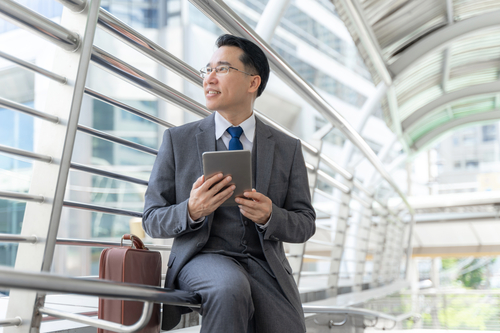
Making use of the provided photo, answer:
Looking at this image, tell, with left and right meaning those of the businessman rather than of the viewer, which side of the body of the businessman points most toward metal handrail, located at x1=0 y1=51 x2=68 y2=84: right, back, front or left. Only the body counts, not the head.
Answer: right

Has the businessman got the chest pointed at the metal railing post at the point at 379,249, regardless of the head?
no

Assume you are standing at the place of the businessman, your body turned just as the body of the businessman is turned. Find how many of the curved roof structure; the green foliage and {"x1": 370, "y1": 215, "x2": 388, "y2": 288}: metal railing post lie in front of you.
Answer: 0

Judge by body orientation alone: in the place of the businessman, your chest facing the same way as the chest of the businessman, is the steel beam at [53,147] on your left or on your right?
on your right

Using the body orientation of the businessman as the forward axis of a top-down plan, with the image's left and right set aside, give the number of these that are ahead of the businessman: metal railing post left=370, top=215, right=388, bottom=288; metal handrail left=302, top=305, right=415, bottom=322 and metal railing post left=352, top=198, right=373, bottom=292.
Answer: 0

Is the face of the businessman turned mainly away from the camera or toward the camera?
toward the camera

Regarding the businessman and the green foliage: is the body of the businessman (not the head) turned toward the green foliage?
no

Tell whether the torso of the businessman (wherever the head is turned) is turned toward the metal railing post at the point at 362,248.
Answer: no

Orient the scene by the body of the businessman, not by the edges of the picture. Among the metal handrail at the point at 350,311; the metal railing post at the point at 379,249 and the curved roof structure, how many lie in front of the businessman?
0

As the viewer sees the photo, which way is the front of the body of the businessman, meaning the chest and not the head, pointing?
toward the camera

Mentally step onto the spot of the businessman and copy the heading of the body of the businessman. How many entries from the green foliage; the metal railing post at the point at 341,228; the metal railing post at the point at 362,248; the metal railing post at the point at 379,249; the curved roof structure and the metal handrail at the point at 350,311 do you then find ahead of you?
0
